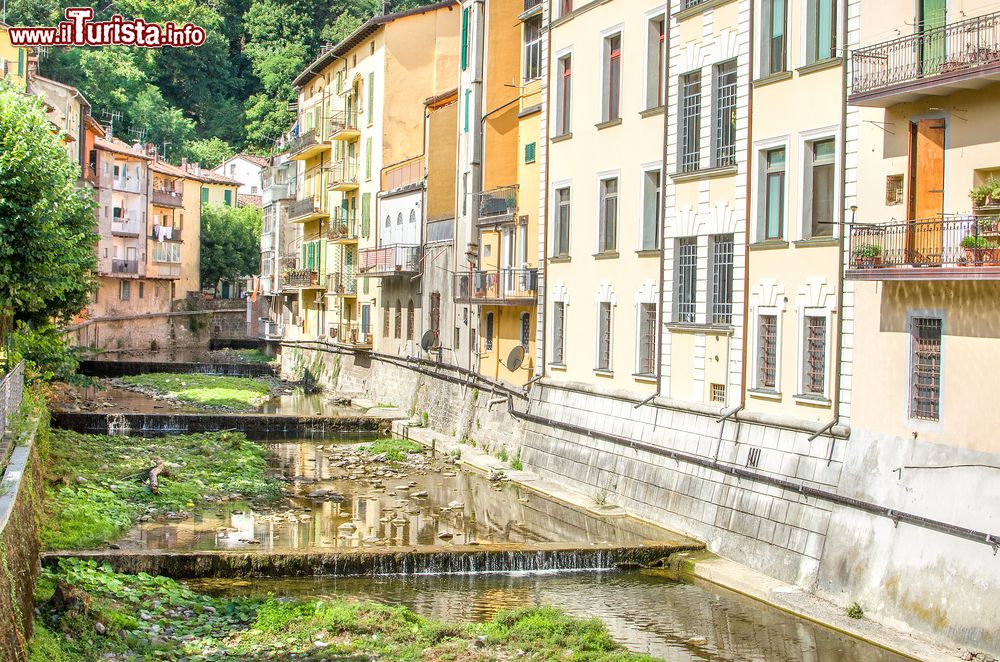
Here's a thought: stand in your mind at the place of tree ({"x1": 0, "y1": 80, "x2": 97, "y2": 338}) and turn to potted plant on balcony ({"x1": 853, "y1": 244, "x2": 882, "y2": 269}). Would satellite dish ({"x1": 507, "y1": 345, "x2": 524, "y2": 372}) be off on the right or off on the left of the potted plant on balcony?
left

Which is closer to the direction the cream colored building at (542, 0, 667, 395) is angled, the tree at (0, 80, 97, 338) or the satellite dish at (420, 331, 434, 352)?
the tree

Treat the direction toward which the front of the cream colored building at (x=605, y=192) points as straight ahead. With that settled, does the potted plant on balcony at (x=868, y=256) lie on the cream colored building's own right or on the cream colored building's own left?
on the cream colored building's own left

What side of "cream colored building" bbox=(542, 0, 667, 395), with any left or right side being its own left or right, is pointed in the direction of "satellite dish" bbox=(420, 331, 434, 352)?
right

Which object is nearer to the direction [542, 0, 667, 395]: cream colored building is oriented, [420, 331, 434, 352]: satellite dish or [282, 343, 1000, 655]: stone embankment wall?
the stone embankment wall

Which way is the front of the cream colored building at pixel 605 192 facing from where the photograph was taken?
facing the viewer and to the left of the viewer

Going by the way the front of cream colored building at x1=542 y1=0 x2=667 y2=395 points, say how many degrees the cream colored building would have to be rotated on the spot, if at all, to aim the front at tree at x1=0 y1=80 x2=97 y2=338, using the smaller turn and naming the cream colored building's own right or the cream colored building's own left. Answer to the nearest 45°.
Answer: approximately 45° to the cream colored building's own right
